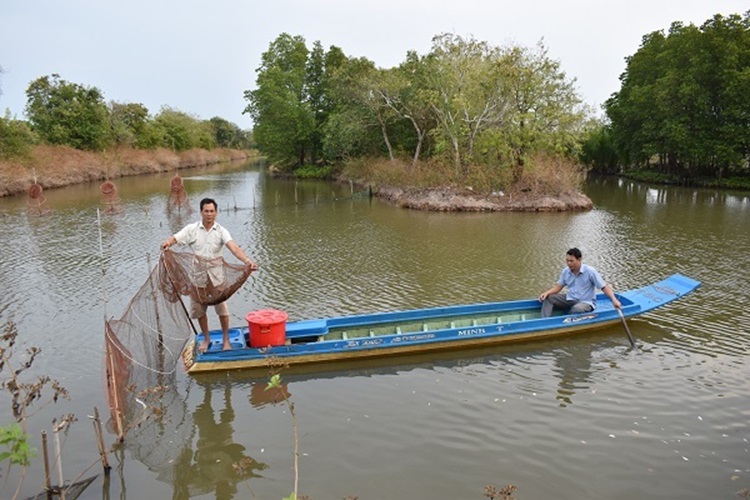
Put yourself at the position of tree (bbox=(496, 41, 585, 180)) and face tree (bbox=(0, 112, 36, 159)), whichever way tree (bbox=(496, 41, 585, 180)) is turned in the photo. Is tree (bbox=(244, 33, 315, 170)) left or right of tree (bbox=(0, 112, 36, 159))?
right

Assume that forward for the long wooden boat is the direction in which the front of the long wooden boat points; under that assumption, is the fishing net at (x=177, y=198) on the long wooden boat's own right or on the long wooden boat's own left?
on the long wooden boat's own left

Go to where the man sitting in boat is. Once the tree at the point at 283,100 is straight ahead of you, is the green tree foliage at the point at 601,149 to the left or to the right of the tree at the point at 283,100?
right

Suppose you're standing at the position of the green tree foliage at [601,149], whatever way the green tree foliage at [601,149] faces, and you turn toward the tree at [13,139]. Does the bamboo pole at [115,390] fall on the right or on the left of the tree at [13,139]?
left

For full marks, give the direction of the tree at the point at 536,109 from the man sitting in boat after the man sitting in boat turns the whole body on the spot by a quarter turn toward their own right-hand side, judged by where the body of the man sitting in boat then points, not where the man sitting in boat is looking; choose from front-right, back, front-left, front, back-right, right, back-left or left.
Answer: front-right

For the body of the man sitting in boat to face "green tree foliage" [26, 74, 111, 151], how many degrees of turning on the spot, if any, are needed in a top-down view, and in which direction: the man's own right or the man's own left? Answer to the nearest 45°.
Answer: approximately 90° to the man's own right

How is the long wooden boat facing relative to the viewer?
to the viewer's right

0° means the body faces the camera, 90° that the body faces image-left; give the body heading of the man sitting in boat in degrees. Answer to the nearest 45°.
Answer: approximately 45°

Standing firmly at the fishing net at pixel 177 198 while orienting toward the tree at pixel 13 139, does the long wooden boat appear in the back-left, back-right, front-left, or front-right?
back-left

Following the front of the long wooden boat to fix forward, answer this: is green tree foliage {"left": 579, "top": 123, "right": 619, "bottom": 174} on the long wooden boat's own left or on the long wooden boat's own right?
on the long wooden boat's own left

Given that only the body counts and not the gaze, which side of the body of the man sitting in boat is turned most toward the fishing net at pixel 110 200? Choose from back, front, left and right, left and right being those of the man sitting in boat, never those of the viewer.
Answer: right
